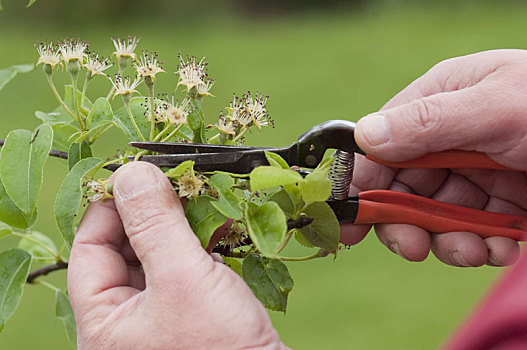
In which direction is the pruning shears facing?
to the viewer's left
